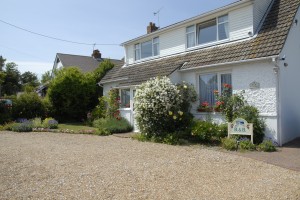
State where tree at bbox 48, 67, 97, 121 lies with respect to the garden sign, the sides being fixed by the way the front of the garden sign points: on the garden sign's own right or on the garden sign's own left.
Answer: on the garden sign's own right

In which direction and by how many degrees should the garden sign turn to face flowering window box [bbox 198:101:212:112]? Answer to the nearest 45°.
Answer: approximately 135° to its right

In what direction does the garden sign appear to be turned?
toward the camera

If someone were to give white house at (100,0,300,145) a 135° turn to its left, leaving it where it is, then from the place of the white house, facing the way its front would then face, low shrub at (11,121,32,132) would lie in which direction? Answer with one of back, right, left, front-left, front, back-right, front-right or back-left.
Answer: back

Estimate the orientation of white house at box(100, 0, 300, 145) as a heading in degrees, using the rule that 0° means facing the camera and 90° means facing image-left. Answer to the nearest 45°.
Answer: approximately 45°

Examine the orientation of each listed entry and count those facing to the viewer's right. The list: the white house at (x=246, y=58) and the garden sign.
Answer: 0

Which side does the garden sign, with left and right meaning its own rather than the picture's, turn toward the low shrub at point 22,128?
right
